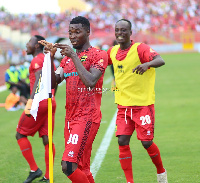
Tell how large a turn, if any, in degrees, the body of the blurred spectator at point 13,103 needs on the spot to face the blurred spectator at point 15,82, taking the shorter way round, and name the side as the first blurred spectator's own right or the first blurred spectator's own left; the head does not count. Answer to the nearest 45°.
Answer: approximately 135° to the first blurred spectator's own left

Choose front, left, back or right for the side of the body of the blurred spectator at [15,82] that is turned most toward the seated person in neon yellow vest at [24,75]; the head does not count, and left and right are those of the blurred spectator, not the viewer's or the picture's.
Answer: left

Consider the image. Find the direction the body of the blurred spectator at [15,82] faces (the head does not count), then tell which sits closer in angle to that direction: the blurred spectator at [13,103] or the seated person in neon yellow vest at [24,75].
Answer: the blurred spectator

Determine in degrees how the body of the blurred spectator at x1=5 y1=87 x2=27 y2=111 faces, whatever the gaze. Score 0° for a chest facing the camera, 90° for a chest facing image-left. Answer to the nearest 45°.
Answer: approximately 315°

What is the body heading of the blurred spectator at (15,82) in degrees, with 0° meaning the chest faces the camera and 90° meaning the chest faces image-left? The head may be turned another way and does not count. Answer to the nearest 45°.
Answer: approximately 315°

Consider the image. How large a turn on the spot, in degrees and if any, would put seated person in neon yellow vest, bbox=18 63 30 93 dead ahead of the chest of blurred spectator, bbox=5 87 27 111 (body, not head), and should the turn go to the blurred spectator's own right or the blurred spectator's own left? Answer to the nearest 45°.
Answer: approximately 135° to the blurred spectator's own left
